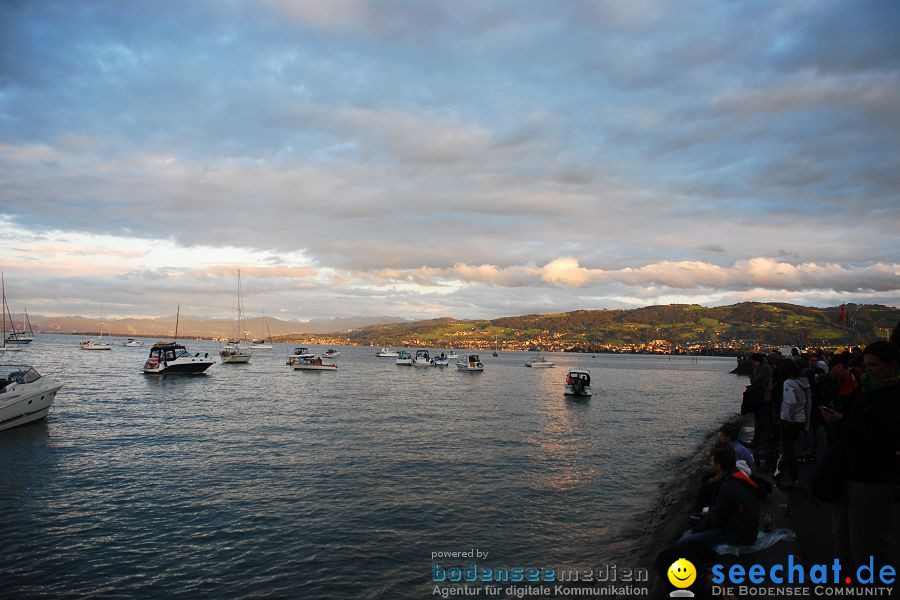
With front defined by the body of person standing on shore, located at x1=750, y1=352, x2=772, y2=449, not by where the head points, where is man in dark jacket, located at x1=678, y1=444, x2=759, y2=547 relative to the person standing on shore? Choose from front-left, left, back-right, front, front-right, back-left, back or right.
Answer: left

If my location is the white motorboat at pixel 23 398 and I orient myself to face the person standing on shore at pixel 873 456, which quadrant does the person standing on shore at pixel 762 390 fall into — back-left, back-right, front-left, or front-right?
front-left

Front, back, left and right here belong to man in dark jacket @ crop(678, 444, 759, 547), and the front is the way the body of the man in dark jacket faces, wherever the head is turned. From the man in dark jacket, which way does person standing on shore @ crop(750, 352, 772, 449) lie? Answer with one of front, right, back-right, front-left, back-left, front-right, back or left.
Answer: right

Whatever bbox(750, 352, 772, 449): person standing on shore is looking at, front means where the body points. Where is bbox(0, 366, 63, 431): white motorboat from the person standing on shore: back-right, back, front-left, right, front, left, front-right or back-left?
front

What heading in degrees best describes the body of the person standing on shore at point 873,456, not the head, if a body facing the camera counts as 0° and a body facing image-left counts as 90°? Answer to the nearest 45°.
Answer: approximately 90°

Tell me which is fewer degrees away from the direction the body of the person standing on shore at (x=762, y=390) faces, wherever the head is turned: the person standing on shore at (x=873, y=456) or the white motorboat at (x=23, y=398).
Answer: the white motorboat

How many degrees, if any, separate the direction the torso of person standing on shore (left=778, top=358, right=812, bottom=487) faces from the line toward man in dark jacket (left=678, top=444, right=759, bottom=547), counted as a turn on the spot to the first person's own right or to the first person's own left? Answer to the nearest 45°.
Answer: approximately 90° to the first person's own left

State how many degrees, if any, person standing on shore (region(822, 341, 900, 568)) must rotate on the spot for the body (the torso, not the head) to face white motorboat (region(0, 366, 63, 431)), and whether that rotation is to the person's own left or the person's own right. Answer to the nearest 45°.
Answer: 0° — they already face it

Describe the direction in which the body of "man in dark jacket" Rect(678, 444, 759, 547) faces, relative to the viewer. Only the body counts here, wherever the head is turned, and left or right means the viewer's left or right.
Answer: facing to the left of the viewer
